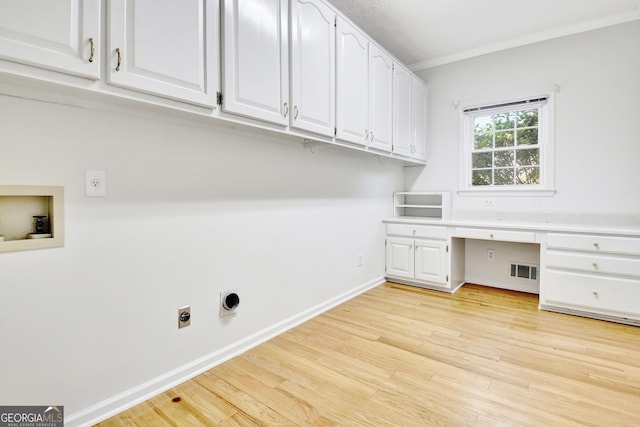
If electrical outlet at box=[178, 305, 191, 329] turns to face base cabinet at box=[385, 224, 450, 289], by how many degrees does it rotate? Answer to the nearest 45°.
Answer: approximately 45° to its left

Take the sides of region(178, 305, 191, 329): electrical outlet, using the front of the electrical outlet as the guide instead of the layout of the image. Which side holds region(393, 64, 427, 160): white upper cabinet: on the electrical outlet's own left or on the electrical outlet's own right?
on the electrical outlet's own left

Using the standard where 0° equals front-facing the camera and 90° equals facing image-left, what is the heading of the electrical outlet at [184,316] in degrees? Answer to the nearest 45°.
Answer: approximately 315°

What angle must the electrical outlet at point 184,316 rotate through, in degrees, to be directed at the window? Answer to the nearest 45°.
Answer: approximately 45° to its left

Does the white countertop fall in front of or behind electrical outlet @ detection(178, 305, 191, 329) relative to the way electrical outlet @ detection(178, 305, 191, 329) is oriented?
in front

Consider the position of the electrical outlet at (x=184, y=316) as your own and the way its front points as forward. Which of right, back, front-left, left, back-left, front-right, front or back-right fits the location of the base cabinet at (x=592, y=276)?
front-left

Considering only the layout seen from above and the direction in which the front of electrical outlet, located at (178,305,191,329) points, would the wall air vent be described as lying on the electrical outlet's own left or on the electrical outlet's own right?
on the electrical outlet's own left
